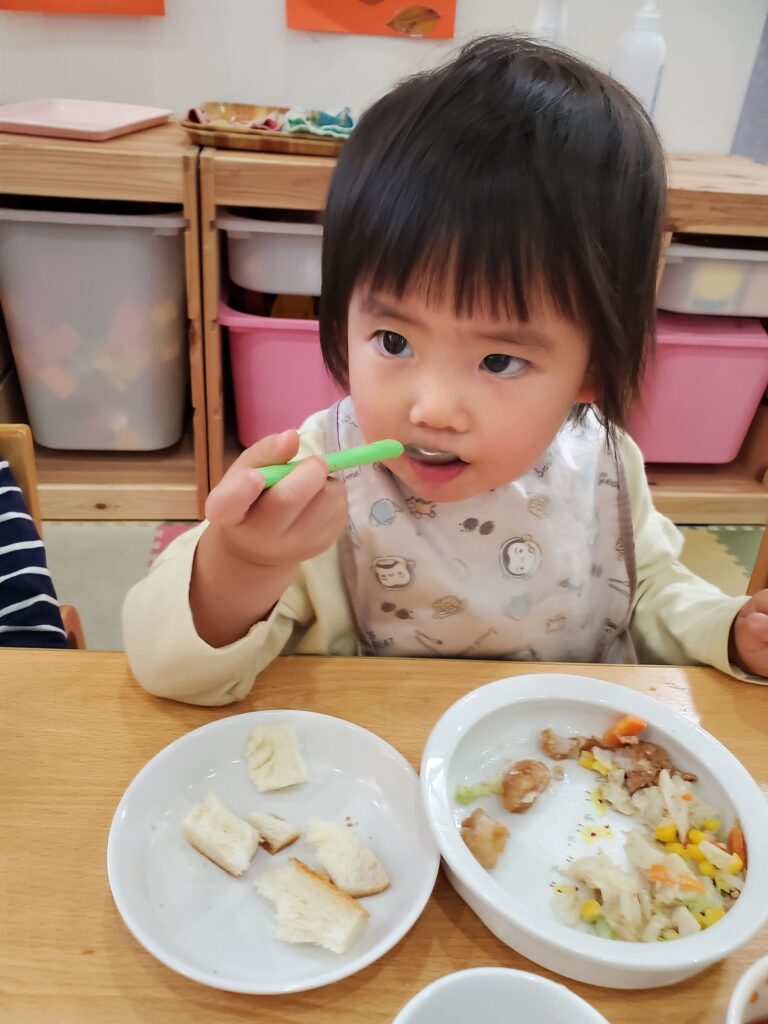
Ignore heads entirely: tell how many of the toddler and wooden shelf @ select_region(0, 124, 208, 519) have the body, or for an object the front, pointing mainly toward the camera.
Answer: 2

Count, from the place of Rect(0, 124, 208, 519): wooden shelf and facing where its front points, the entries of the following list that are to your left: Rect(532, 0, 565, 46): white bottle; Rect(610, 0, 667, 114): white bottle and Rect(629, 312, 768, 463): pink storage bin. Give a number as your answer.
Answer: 3

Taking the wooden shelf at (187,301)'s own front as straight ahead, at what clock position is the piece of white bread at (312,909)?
The piece of white bread is roughly at 12 o'clock from the wooden shelf.

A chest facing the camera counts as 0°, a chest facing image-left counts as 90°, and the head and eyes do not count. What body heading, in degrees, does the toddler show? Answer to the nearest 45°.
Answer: approximately 0°

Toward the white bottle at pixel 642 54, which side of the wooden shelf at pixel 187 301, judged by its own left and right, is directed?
left

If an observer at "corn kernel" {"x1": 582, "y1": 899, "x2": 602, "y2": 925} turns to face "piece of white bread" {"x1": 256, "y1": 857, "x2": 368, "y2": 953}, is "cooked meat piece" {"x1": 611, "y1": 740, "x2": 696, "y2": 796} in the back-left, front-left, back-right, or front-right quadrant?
back-right
